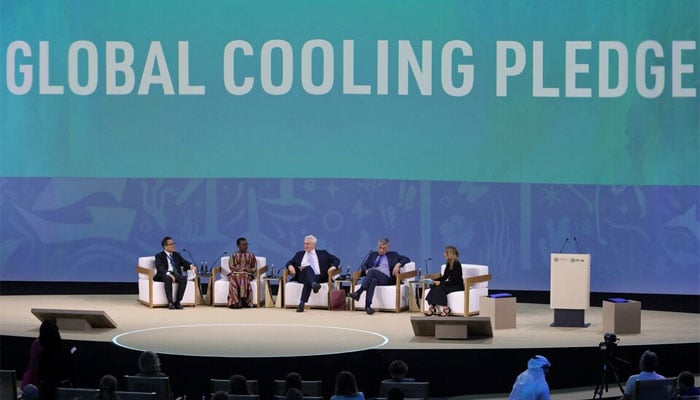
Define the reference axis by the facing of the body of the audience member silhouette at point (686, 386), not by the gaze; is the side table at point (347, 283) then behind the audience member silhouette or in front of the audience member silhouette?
in front

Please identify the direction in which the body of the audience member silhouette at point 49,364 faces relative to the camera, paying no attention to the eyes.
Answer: away from the camera

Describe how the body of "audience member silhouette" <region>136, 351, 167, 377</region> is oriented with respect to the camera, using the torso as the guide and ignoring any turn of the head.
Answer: away from the camera

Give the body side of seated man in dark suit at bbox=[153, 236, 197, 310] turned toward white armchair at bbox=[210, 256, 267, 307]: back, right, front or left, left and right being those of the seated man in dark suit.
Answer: left

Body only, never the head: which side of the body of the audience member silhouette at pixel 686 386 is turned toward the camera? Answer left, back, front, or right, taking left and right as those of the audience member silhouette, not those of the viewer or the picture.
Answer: back

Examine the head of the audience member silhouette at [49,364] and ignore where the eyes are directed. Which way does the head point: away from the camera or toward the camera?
away from the camera

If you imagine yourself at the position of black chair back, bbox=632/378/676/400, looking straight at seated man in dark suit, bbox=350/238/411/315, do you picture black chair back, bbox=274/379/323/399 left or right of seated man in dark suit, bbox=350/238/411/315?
left

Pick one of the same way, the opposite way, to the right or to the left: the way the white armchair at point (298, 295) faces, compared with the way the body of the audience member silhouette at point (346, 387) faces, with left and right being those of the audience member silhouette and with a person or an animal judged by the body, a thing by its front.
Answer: the opposite way

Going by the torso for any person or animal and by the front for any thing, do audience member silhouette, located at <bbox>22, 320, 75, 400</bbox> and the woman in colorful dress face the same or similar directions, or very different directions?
very different directions

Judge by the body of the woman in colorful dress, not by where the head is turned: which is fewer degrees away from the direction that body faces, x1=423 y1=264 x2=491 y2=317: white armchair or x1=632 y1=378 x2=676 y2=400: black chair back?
the black chair back

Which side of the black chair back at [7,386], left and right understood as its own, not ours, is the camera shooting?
back
